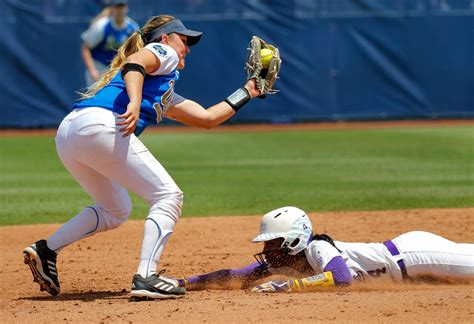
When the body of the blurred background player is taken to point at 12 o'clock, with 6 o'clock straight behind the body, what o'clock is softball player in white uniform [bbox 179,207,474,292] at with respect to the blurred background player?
The softball player in white uniform is roughly at 1 o'clock from the blurred background player.

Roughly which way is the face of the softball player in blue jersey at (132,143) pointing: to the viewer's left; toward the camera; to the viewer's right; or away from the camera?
to the viewer's right

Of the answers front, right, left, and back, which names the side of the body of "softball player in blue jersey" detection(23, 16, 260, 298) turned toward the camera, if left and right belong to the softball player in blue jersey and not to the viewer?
right

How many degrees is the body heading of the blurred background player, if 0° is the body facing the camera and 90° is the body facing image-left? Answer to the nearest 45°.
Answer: approximately 315°

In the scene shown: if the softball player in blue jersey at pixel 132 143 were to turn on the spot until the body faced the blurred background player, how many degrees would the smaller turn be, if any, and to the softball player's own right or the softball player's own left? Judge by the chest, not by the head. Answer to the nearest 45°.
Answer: approximately 90° to the softball player's own left

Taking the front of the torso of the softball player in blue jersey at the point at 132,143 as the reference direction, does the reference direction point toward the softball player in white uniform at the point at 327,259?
yes

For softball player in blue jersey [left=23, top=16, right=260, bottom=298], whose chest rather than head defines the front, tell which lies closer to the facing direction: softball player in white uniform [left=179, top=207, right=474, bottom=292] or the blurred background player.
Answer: the softball player in white uniform
